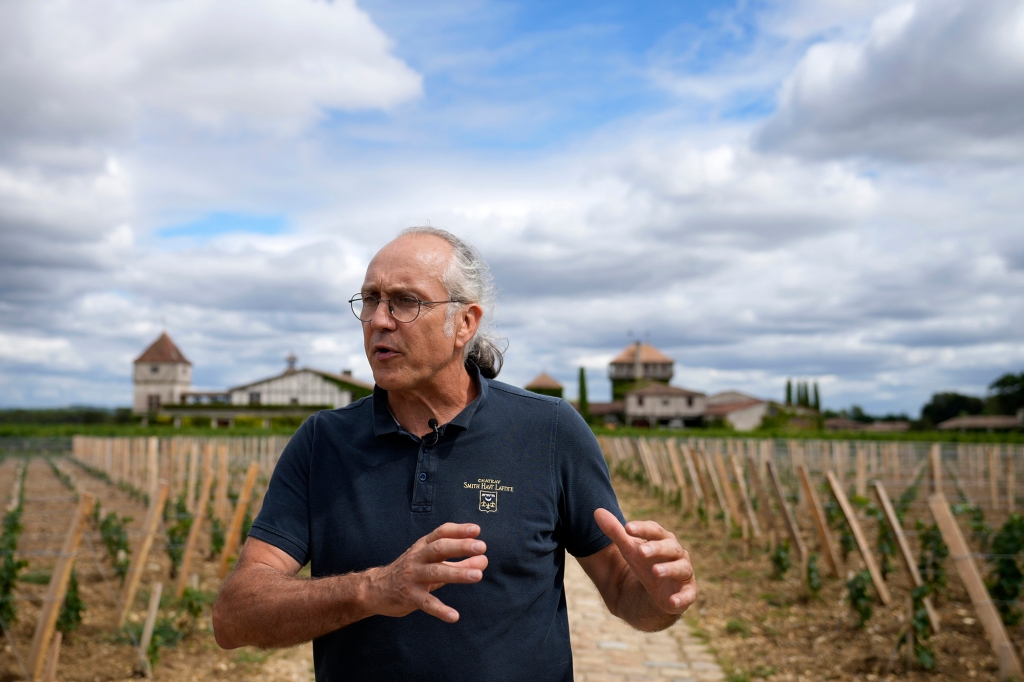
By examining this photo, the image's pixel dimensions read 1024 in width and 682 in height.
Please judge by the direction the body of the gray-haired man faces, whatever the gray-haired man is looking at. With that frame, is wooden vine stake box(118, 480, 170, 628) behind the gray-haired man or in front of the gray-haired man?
behind

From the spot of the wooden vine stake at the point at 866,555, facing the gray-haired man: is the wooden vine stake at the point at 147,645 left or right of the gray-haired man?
right

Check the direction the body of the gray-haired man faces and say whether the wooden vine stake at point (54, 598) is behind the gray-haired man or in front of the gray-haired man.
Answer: behind

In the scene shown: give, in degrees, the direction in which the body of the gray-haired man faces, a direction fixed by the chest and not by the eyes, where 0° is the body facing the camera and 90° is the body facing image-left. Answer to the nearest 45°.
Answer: approximately 0°

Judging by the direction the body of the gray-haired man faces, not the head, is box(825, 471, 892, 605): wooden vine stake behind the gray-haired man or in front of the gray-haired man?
behind

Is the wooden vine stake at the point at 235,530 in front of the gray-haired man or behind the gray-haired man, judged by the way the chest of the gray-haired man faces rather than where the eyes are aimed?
behind

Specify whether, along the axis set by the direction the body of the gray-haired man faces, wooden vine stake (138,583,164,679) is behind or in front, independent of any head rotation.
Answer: behind

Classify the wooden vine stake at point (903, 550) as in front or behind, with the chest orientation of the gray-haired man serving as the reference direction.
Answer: behind

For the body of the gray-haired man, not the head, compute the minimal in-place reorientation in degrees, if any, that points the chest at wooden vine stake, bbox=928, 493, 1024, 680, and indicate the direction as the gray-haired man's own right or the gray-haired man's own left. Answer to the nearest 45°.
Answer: approximately 135° to the gray-haired man's own left
